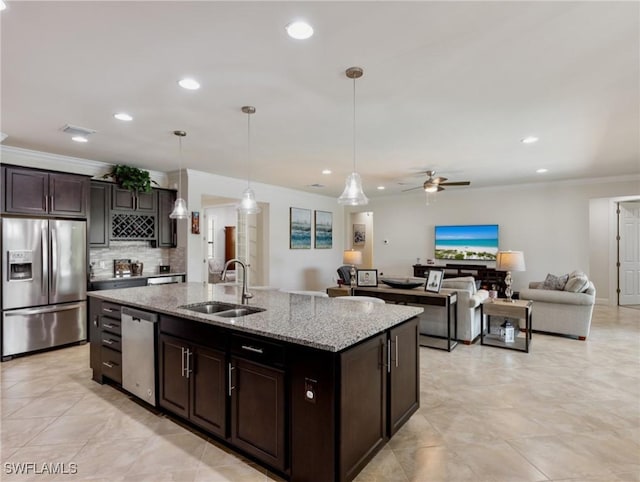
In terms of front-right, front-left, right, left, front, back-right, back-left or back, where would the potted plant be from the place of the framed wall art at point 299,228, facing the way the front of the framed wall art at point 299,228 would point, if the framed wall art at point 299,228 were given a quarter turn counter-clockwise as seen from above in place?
back

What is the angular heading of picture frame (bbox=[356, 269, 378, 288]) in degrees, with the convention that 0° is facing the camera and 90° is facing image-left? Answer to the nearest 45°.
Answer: approximately 0°

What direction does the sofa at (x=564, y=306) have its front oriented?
to the viewer's left

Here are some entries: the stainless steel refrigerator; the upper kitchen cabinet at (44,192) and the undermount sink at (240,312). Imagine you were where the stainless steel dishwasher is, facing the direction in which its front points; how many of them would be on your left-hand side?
1

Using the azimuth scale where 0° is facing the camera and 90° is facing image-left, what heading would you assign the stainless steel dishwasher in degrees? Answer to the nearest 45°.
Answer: approximately 45°

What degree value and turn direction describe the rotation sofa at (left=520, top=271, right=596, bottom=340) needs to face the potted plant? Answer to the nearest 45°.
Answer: approximately 45° to its left

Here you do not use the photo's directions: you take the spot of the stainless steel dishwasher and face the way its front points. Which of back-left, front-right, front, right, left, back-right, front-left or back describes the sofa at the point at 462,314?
back-left

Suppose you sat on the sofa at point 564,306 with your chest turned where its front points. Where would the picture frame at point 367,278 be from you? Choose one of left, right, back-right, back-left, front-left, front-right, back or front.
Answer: front-left

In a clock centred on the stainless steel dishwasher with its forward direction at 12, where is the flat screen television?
The flat screen television is roughly at 7 o'clock from the stainless steel dishwasher.

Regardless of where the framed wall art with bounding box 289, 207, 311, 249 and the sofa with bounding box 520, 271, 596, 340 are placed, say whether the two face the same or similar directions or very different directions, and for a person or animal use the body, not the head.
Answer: very different directions

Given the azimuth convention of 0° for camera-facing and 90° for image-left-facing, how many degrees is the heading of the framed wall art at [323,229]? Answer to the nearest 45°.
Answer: approximately 315°

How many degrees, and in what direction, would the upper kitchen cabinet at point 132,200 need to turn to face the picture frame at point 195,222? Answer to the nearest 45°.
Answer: approximately 90° to its left

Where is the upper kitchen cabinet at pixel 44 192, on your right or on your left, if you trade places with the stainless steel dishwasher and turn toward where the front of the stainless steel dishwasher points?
on your right

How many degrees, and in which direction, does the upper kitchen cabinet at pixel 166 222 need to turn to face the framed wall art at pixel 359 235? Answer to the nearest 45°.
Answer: approximately 135° to its left

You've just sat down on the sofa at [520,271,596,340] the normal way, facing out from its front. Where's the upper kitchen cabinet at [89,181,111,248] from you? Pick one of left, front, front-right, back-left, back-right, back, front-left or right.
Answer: front-left
